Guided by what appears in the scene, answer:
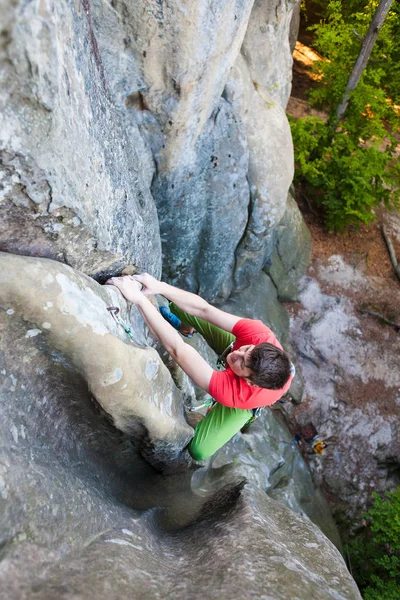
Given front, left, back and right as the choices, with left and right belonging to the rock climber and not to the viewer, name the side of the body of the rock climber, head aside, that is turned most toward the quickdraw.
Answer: front

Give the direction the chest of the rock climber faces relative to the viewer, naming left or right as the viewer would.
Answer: facing to the left of the viewer
